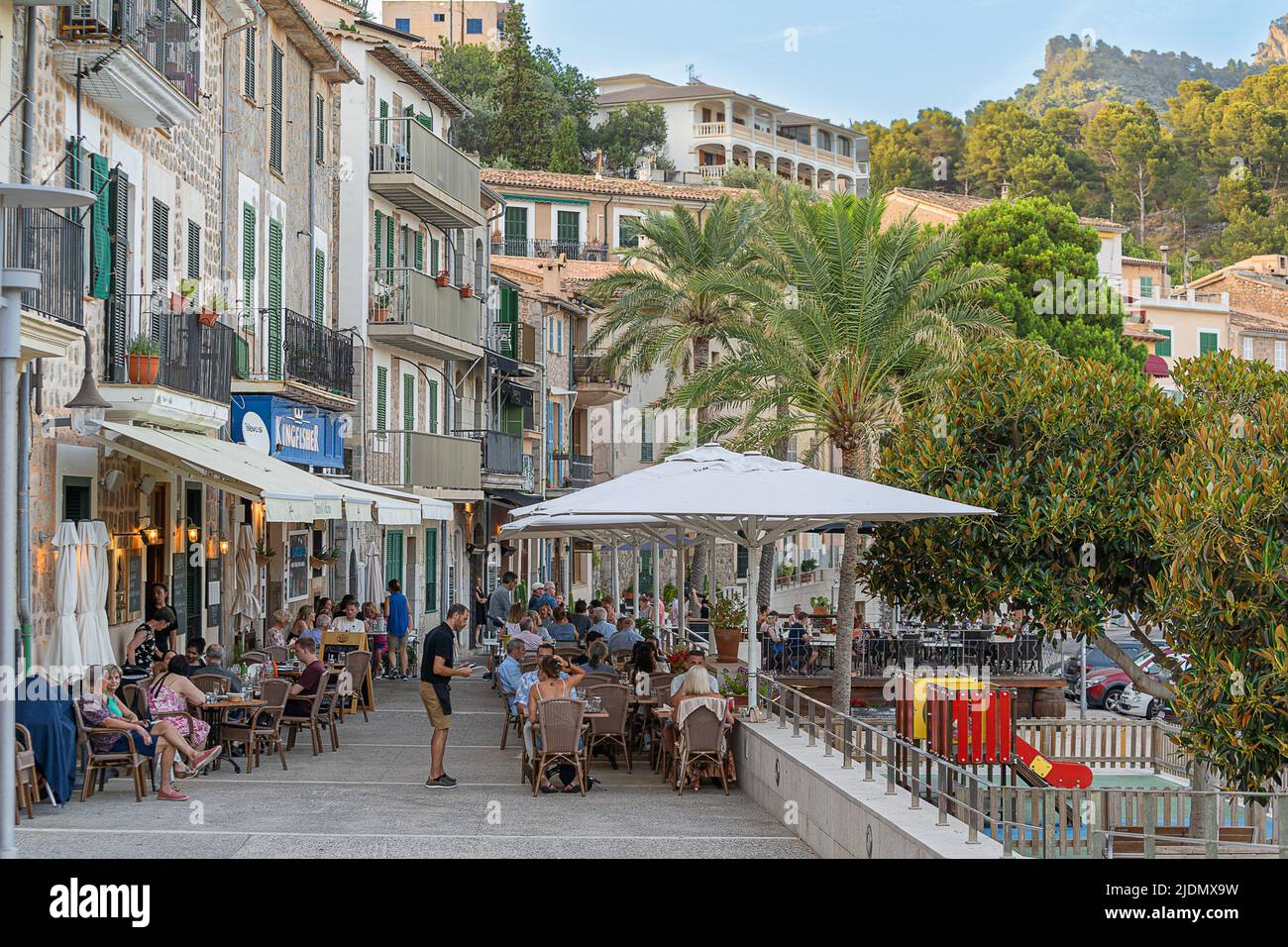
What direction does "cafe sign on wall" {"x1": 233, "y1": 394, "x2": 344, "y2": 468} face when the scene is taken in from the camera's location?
facing the viewer and to the right of the viewer

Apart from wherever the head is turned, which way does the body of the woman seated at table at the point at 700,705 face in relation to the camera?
away from the camera

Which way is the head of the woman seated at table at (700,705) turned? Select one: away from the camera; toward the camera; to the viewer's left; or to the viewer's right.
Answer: away from the camera

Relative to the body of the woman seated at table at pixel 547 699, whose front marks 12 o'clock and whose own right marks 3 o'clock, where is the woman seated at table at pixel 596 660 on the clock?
the woman seated at table at pixel 596 660 is roughly at 12 o'clock from the woman seated at table at pixel 547 699.

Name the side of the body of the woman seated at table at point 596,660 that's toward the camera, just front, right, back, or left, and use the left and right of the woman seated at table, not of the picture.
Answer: back

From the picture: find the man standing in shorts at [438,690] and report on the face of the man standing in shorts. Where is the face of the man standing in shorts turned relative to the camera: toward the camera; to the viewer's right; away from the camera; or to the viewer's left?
to the viewer's right

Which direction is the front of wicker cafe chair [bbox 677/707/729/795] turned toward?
away from the camera

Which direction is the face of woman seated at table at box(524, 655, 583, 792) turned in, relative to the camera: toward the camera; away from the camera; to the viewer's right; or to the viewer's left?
away from the camera

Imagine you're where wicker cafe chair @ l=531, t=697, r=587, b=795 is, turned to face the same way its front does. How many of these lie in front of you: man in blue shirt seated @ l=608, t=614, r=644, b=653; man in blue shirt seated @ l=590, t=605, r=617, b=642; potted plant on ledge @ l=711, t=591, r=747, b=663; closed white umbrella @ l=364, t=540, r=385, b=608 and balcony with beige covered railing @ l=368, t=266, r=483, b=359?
5

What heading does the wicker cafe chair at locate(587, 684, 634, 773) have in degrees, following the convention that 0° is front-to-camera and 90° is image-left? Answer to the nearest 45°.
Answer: approximately 180°

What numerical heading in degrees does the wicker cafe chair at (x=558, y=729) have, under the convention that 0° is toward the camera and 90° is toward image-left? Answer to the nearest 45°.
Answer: approximately 180°

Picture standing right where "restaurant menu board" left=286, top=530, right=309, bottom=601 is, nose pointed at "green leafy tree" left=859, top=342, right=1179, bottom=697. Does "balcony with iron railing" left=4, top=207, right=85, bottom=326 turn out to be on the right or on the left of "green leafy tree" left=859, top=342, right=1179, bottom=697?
right

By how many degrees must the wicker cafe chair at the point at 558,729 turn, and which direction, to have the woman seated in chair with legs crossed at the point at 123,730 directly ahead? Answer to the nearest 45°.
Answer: approximately 90° to its left

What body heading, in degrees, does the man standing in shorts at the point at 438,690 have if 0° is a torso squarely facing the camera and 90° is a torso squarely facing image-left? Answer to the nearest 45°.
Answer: approximately 270°

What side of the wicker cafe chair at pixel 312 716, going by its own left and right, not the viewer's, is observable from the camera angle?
left
